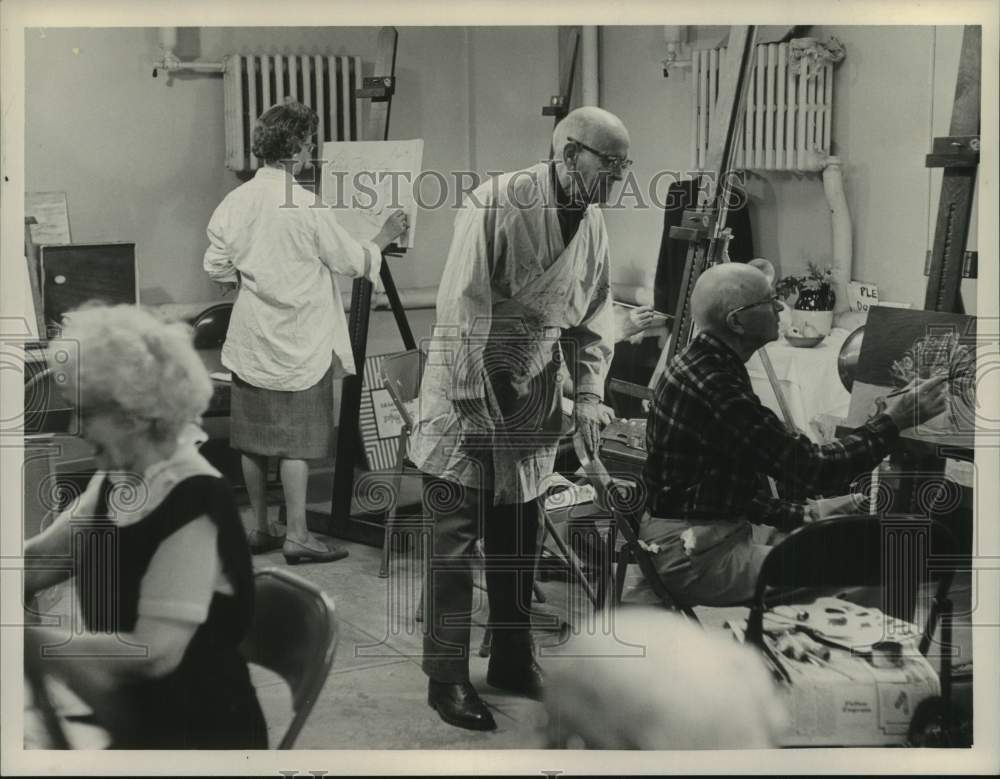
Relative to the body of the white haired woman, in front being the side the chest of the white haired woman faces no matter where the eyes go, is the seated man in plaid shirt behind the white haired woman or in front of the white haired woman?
behind

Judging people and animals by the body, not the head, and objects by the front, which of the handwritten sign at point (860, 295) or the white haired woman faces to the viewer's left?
the white haired woman

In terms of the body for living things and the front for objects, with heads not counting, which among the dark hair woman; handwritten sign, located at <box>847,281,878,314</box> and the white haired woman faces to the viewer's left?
the white haired woman

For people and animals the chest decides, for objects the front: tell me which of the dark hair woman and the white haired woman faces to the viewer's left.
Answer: the white haired woman

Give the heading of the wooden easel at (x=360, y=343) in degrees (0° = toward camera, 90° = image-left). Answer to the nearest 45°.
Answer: approximately 45°

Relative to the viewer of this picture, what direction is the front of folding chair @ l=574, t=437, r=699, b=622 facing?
facing to the right of the viewer

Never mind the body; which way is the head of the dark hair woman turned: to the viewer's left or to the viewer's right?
to the viewer's right

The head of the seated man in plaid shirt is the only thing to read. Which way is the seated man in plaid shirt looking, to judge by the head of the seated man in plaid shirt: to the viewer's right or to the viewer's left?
to the viewer's right

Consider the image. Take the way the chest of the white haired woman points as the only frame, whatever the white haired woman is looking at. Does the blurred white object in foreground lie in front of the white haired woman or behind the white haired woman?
behind
